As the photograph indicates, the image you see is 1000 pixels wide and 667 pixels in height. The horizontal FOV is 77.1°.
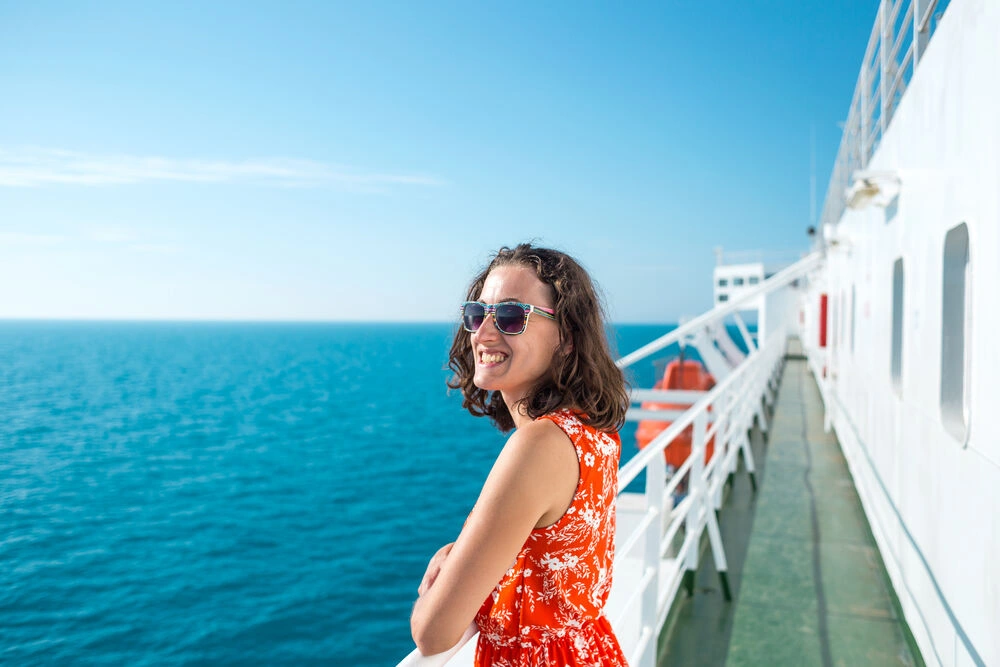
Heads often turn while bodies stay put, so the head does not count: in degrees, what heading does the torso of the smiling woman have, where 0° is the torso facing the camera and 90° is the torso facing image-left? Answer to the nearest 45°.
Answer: approximately 90°

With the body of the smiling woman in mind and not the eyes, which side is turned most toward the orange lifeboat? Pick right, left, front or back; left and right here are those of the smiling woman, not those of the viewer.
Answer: right
